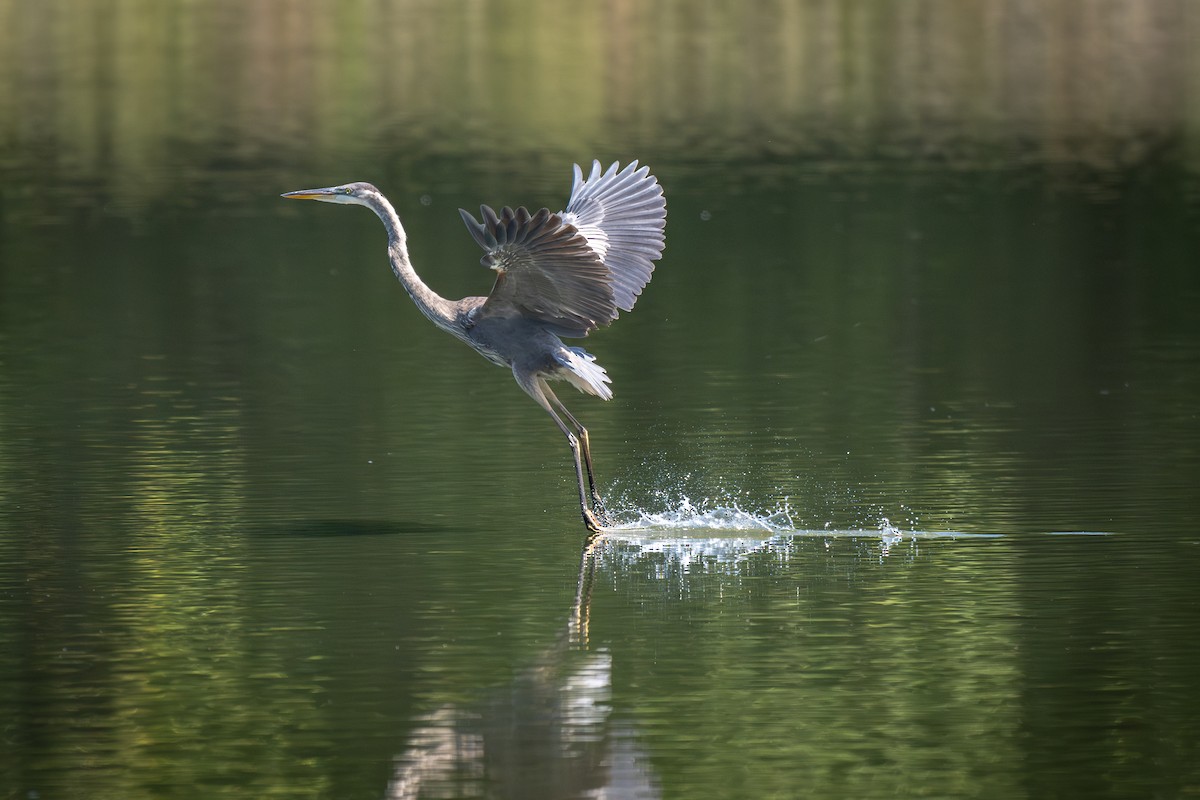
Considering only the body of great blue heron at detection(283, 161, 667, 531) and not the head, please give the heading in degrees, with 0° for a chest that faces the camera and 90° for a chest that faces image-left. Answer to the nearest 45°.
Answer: approximately 90°
